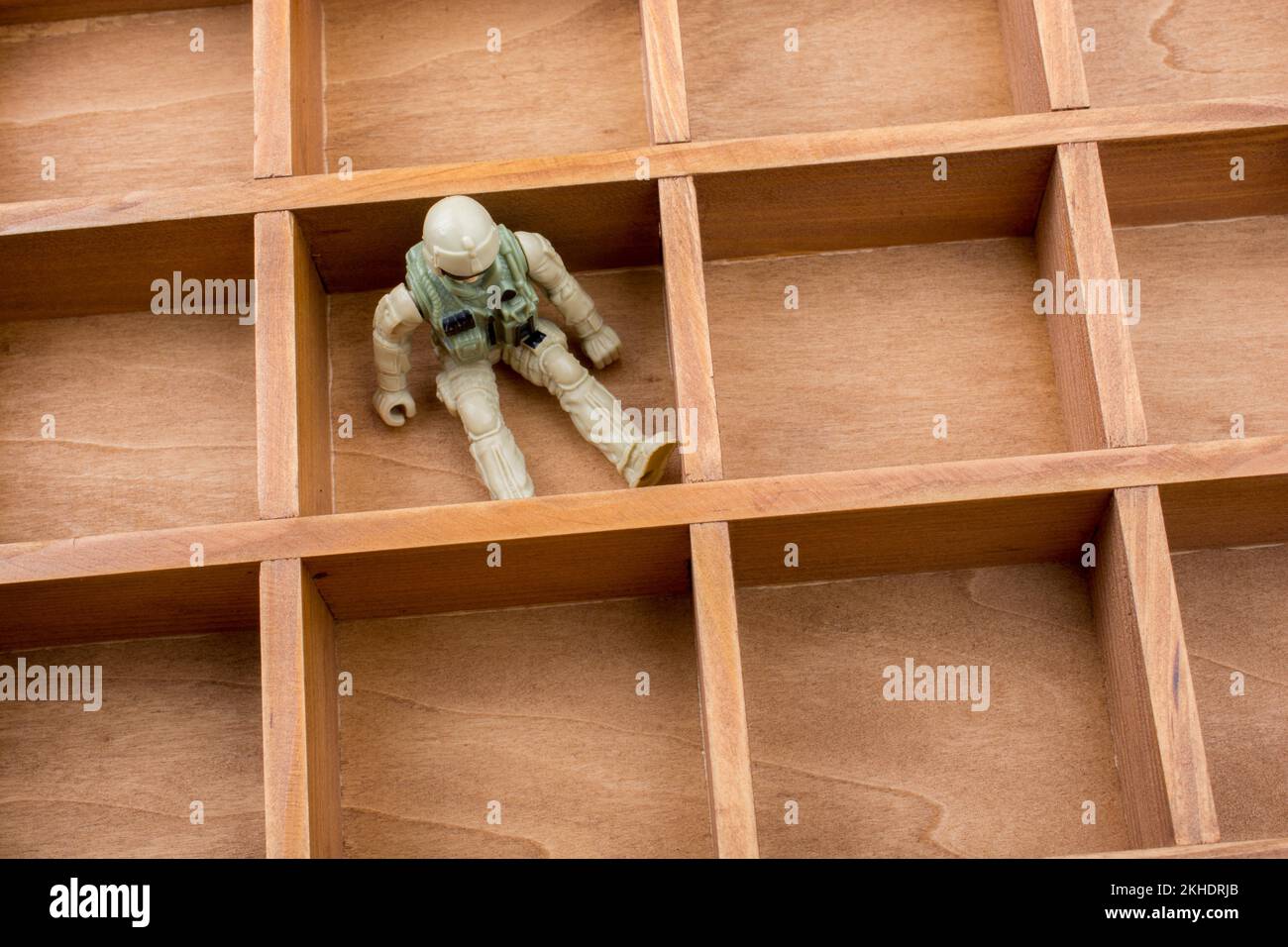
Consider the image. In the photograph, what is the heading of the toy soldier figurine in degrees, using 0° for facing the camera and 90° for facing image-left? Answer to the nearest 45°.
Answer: approximately 315°
